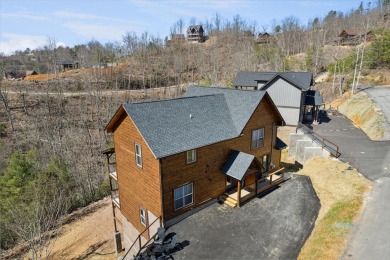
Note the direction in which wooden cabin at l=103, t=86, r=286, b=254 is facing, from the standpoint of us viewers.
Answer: facing the viewer and to the right of the viewer

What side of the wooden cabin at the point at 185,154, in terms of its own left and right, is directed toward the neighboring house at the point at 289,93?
left
